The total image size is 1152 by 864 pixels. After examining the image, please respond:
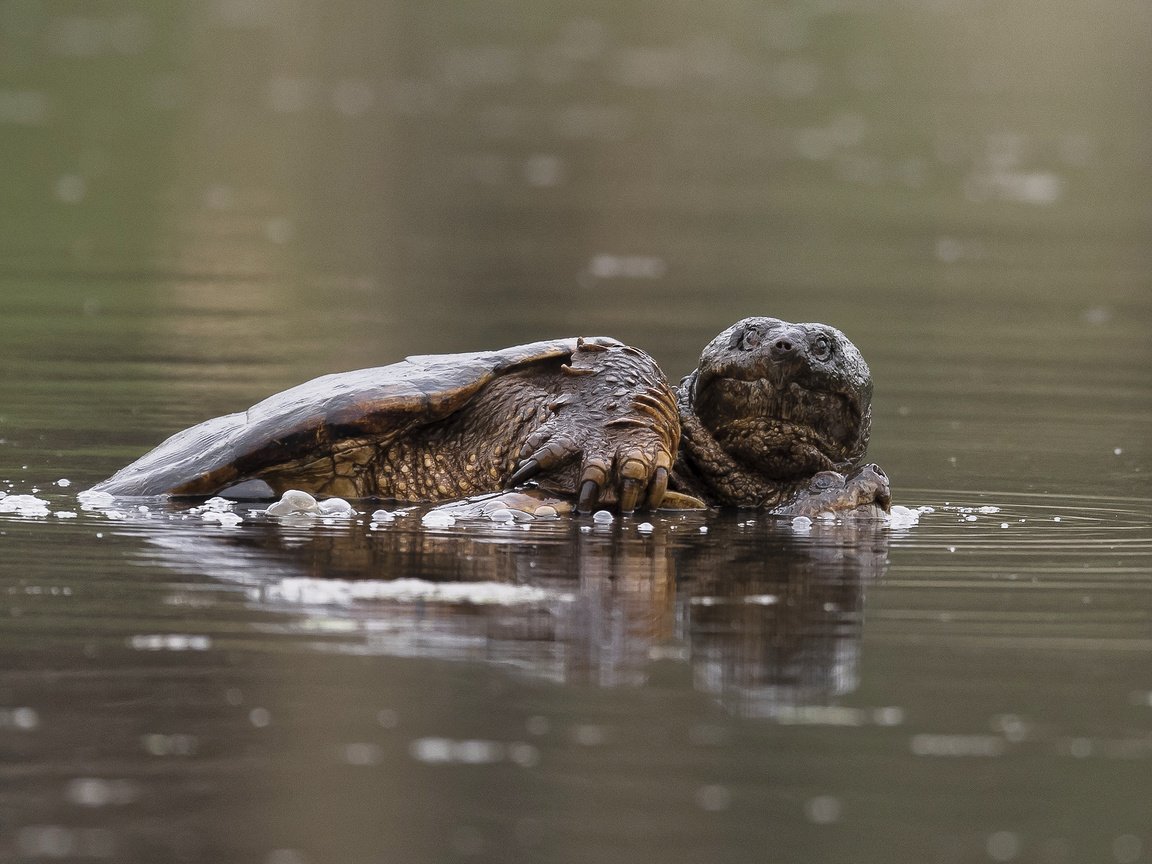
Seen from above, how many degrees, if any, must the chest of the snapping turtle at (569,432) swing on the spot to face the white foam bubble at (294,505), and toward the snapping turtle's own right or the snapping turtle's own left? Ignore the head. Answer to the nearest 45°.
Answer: approximately 135° to the snapping turtle's own right

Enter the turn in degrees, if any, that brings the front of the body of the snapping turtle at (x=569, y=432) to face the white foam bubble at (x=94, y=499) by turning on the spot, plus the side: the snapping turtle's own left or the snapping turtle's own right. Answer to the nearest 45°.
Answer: approximately 135° to the snapping turtle's own right

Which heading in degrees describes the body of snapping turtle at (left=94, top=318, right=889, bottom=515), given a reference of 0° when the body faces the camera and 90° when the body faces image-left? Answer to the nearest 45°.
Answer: approximately 315°

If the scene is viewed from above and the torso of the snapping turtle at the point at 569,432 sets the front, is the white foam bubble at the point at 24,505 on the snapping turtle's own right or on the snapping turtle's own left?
on the snapping turtle's own right
